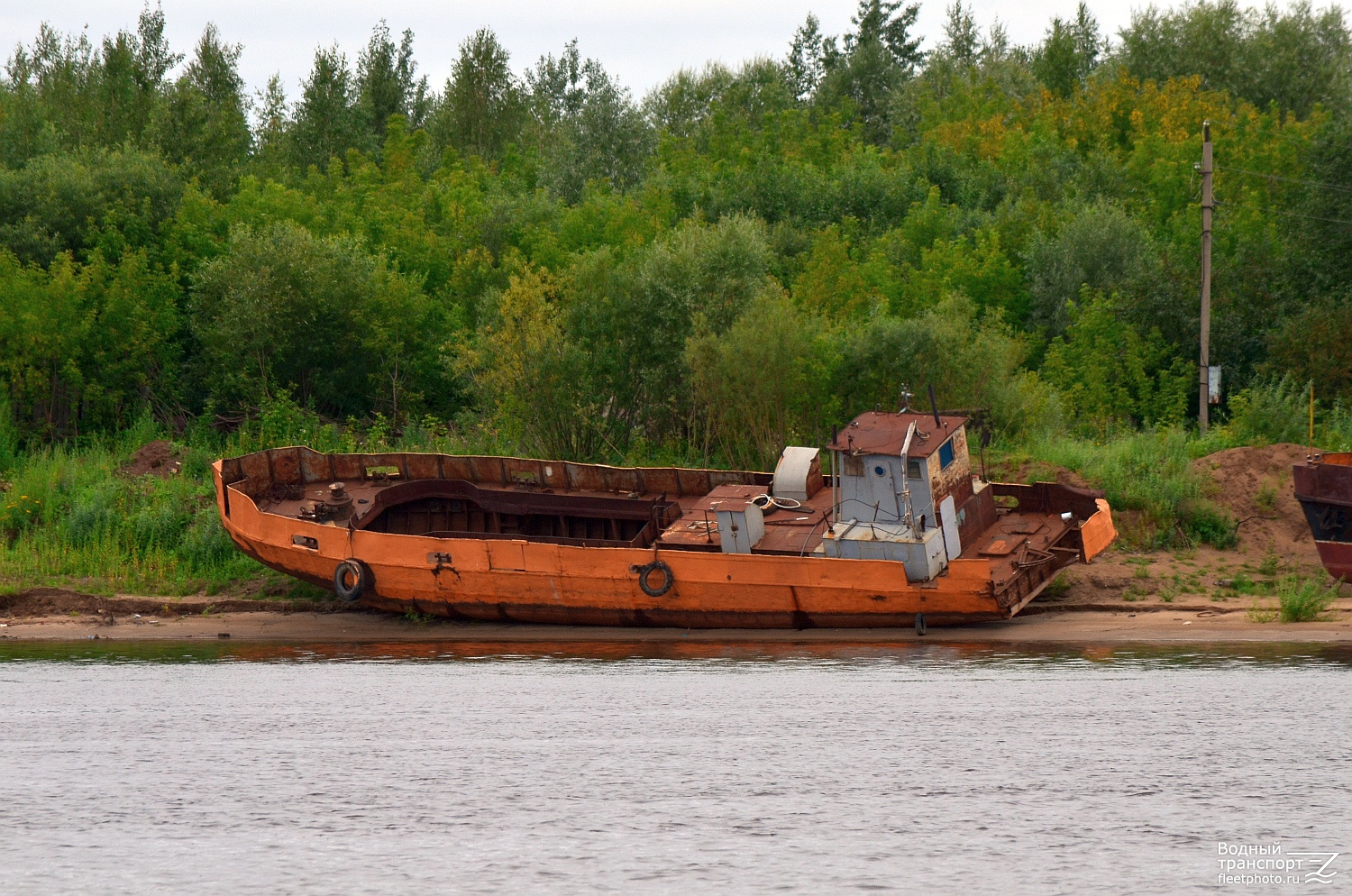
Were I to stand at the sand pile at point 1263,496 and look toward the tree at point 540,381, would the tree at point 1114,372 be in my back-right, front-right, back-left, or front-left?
front-right

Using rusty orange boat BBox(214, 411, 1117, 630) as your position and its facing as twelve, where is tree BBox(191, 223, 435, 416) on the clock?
The tree is roughly at 2 o'clock from the rusty orange boat.

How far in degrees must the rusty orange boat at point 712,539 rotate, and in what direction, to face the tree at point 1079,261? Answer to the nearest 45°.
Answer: approximately 135° to its right

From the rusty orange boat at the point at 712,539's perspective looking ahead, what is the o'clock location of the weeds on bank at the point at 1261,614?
The weeds on bank is roughly at 6 o'clock from the rusty orange boat.

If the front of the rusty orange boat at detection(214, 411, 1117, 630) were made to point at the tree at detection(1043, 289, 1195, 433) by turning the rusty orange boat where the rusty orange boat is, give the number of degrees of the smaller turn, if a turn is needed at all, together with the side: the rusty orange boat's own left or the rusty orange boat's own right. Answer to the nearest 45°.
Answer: approximately 135° to the rusty orange boat's own right

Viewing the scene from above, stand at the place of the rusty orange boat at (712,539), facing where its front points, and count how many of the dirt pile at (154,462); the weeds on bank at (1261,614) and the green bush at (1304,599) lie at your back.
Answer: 2

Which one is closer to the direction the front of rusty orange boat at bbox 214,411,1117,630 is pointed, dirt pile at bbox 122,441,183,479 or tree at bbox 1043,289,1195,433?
the dirt pile

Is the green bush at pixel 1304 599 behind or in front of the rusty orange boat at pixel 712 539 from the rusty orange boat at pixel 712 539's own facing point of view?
behind

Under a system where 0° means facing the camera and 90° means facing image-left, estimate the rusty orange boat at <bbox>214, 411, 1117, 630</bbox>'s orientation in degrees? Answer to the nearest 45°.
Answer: approximately 90°

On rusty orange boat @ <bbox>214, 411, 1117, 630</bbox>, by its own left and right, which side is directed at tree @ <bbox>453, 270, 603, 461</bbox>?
right

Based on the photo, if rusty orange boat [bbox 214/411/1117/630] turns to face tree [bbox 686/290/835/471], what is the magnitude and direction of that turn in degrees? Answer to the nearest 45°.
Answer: approximately 90° to its right
